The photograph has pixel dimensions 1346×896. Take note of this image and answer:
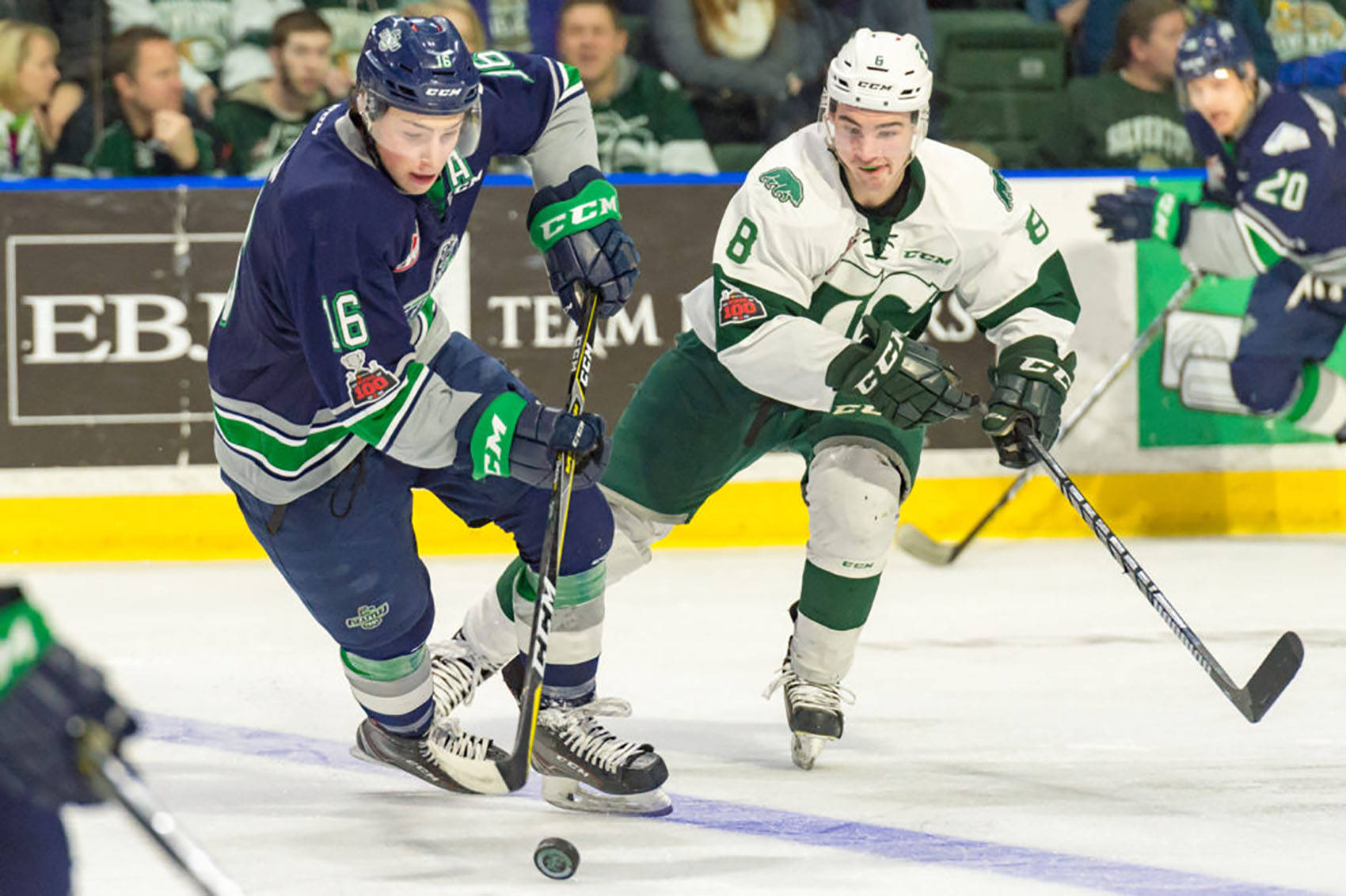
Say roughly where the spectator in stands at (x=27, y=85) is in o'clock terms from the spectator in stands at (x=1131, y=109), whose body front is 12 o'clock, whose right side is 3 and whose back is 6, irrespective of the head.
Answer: the spectator in stands at (x=27, y=85) is roughly at 4 o'clock from the spectator in stands at (x=1131, y=109).

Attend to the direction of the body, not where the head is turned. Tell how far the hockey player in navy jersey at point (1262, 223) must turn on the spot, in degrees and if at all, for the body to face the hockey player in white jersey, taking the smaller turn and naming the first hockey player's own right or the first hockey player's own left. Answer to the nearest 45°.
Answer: approximately 45° to the first hockey player's own left

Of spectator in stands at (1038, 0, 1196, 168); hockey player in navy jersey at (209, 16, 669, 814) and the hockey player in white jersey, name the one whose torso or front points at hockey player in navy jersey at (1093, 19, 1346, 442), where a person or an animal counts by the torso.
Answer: the spectator in stands

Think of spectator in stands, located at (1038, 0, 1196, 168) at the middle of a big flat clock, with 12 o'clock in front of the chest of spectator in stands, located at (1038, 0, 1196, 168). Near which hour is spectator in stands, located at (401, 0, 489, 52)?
spectator in stands, located at (401, 0, 489, 52) is roughly at 4 o'clock from spectator in stands, located at (1038, 0, 1196, 168).

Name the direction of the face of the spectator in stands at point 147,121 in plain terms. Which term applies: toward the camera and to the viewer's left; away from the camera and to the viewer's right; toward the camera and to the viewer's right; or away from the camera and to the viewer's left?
toward the camera and to the viewer's right

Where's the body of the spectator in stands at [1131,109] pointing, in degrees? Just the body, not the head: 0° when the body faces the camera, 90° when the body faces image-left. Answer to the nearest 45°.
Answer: approximately 315°

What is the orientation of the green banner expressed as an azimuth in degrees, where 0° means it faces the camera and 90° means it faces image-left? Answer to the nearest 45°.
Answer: approximately 0°

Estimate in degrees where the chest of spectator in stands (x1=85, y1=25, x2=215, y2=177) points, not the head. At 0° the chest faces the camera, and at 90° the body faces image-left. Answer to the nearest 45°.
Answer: approximately 315°

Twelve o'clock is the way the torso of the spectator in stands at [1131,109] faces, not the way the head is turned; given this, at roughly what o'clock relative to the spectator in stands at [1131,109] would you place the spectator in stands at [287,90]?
the spectator in stands at [287,90] is roughly at 4 o'clock from the spectator in stands at [1131,109].

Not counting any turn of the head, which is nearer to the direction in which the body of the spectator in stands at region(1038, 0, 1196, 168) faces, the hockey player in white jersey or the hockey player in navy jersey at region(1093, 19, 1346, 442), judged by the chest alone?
the hockey player in navy jersey
